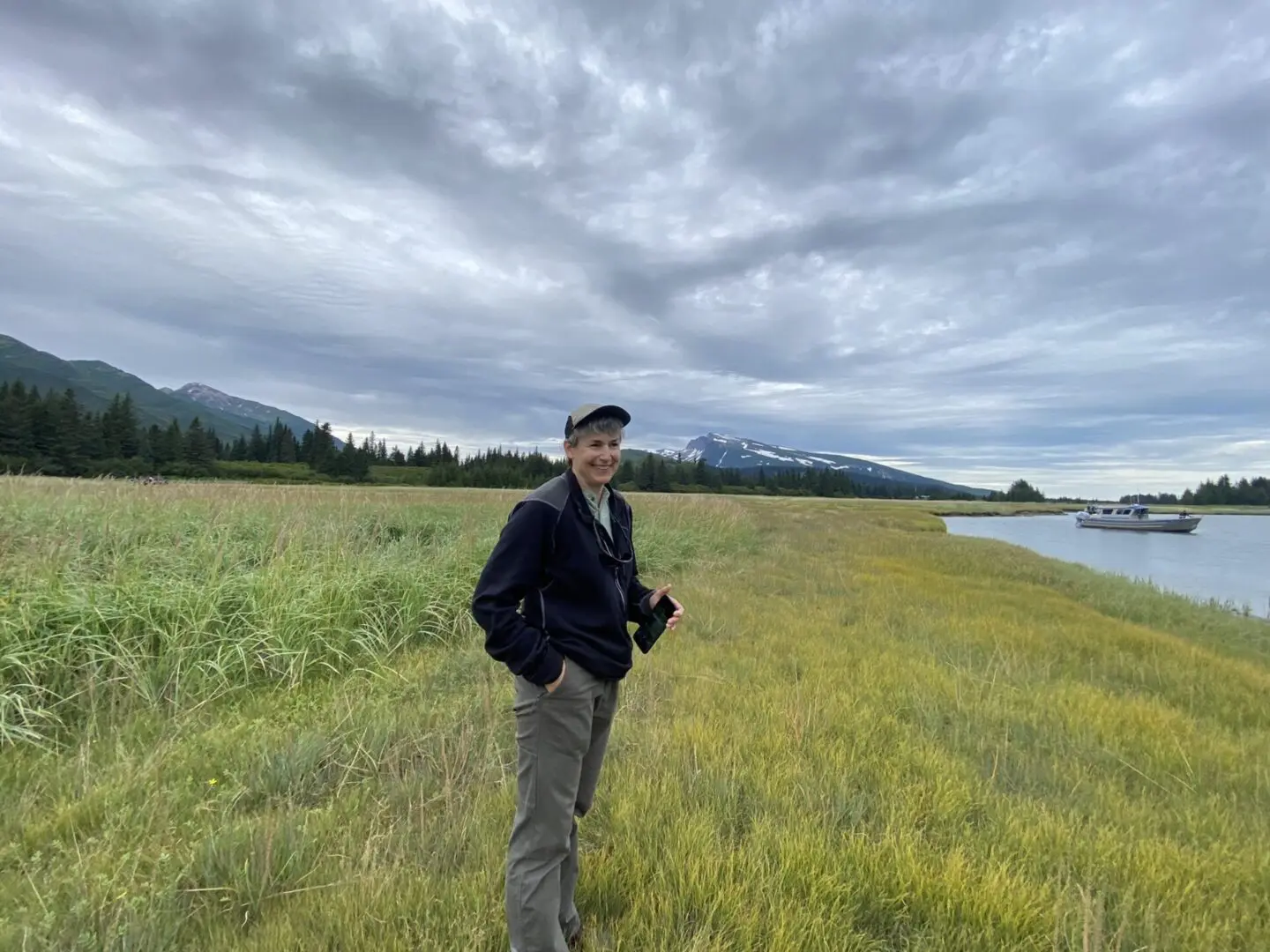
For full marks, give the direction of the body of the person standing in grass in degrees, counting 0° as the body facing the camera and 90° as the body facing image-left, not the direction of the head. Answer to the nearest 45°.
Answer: approximately 315°
